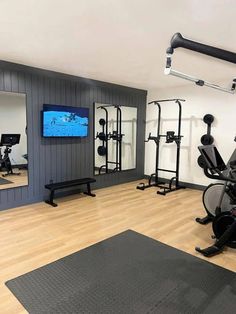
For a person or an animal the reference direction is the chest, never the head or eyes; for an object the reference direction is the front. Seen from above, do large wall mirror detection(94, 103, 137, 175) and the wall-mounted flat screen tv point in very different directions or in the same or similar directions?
same or similar directions

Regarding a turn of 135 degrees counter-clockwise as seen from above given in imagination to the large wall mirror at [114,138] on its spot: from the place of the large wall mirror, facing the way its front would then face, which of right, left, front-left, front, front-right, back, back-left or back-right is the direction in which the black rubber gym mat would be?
back

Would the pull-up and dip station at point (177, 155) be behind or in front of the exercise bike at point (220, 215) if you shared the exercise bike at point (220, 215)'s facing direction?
in front

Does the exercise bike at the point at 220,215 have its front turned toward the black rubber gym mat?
no

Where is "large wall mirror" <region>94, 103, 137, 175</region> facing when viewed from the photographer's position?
facing the viewer and to the right of the viewer

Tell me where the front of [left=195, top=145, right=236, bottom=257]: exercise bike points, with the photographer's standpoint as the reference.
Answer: facing away from the viewer and to the left of the viewer

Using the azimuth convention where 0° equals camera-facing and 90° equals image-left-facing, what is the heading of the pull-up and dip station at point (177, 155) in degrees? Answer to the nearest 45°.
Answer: approximately 45°

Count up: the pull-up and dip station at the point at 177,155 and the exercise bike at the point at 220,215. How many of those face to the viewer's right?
0

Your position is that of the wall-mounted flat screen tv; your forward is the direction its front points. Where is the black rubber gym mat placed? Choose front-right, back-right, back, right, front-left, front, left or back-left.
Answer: front-right

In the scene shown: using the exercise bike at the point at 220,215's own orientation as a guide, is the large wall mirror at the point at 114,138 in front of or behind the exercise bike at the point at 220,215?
in front

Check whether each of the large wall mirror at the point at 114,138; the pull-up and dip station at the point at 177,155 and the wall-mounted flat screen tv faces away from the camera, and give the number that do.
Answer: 0

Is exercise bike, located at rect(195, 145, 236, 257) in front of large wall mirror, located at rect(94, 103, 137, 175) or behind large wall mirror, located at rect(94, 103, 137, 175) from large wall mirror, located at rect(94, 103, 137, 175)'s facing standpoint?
in front

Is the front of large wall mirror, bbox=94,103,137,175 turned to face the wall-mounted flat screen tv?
no
